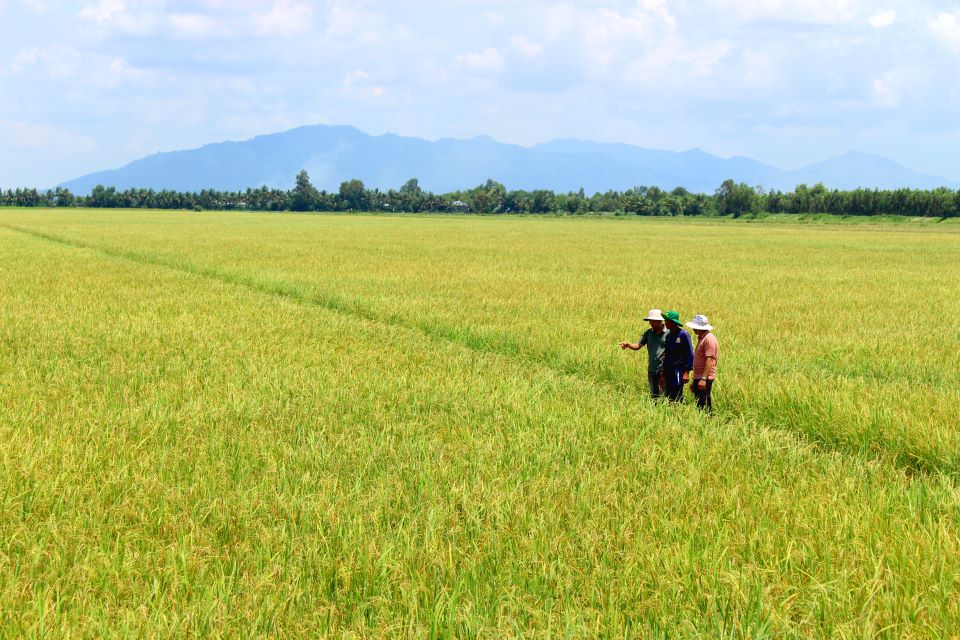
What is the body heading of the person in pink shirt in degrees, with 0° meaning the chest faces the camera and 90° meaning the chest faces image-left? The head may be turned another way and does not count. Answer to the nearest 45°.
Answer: approximately 90°

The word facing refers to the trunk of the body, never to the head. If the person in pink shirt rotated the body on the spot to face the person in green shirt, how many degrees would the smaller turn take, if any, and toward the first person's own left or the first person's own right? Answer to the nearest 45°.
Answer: approximately 45° to the first person's own right

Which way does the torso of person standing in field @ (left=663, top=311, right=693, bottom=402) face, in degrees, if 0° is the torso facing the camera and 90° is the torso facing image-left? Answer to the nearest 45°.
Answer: approximately 45°
